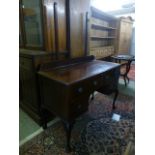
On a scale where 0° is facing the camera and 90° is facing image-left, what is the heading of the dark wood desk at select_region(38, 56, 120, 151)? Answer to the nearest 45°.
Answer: approximately 315°

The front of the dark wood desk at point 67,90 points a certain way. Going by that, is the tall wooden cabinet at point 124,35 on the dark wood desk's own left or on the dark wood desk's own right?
on the dark wood desk's own left

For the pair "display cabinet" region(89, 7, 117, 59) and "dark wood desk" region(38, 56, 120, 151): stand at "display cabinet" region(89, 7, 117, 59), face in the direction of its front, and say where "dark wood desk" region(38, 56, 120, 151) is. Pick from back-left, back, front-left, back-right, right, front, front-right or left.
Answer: front-right

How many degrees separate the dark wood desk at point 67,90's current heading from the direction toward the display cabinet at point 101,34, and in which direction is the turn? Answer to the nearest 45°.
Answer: approximately 135° to its left

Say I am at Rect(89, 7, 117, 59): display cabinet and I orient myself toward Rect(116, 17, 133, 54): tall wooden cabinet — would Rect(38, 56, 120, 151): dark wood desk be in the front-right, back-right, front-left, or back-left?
back-right

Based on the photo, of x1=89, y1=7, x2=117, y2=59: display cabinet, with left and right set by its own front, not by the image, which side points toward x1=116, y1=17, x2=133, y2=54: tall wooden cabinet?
left

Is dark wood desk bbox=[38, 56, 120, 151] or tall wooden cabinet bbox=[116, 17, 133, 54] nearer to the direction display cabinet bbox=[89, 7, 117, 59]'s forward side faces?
the dark wood desk

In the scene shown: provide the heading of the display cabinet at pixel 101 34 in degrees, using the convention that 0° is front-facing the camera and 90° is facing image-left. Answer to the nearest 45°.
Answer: approximately 315°
